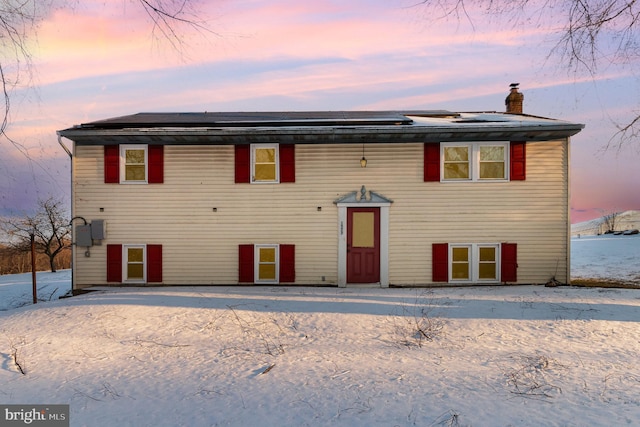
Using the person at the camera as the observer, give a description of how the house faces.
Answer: facing the viewer
